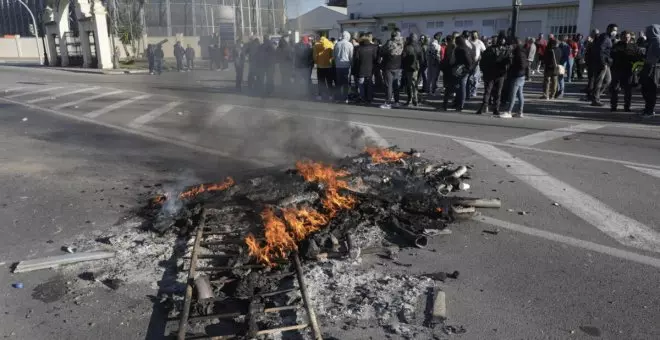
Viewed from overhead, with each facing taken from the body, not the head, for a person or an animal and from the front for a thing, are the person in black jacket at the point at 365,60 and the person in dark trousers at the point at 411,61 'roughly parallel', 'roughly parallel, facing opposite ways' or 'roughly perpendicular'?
roughly parallel

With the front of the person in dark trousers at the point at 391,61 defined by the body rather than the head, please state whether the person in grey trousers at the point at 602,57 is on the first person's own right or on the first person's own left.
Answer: on the first person's own right

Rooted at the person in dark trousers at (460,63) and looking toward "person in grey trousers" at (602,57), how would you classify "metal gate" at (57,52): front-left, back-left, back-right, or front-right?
back-left

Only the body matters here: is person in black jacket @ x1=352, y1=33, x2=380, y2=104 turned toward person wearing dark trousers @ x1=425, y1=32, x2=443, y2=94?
no
